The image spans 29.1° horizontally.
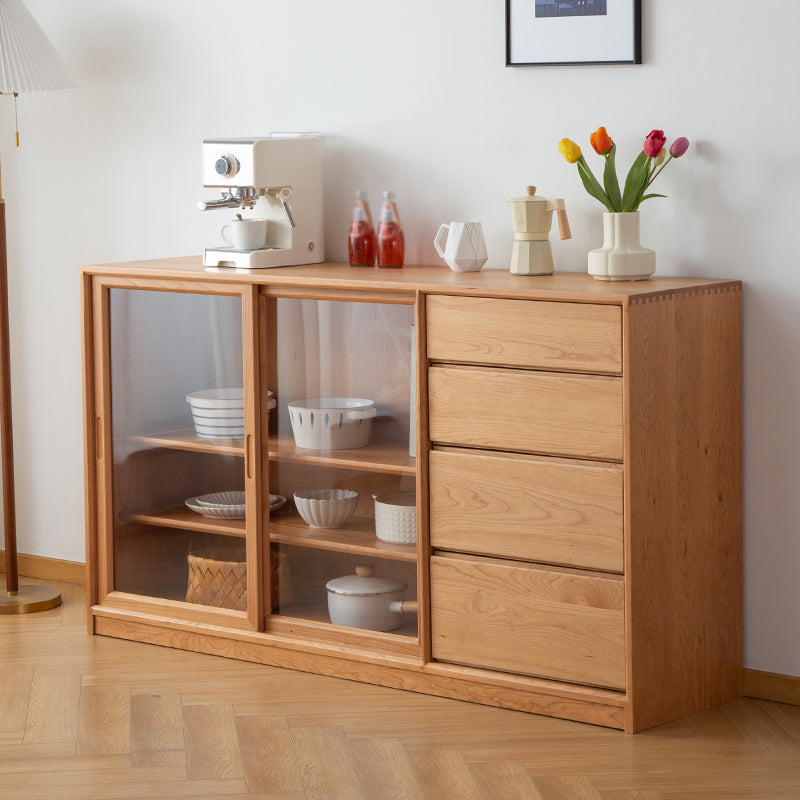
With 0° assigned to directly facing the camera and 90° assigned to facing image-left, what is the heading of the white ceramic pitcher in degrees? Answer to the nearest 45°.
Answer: approximately 270°

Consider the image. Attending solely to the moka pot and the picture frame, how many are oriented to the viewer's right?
0

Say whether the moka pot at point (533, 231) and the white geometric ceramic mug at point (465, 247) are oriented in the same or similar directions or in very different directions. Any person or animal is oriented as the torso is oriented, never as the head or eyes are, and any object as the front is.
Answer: very different directions

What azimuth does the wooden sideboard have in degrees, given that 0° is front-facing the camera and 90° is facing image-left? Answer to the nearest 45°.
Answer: approximately 45°

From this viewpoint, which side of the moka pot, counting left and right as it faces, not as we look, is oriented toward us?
left

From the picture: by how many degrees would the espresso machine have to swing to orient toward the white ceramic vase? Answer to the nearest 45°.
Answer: approximately 90° to its left

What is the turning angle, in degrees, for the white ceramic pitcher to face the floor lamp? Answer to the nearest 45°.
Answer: approximately 135° to its left

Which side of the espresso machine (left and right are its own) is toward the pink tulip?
left

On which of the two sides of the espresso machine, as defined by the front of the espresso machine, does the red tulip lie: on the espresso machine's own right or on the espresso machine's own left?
on the espresso machine's own left

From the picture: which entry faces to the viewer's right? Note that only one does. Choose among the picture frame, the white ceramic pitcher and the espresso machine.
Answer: the white ceramic pitcher
